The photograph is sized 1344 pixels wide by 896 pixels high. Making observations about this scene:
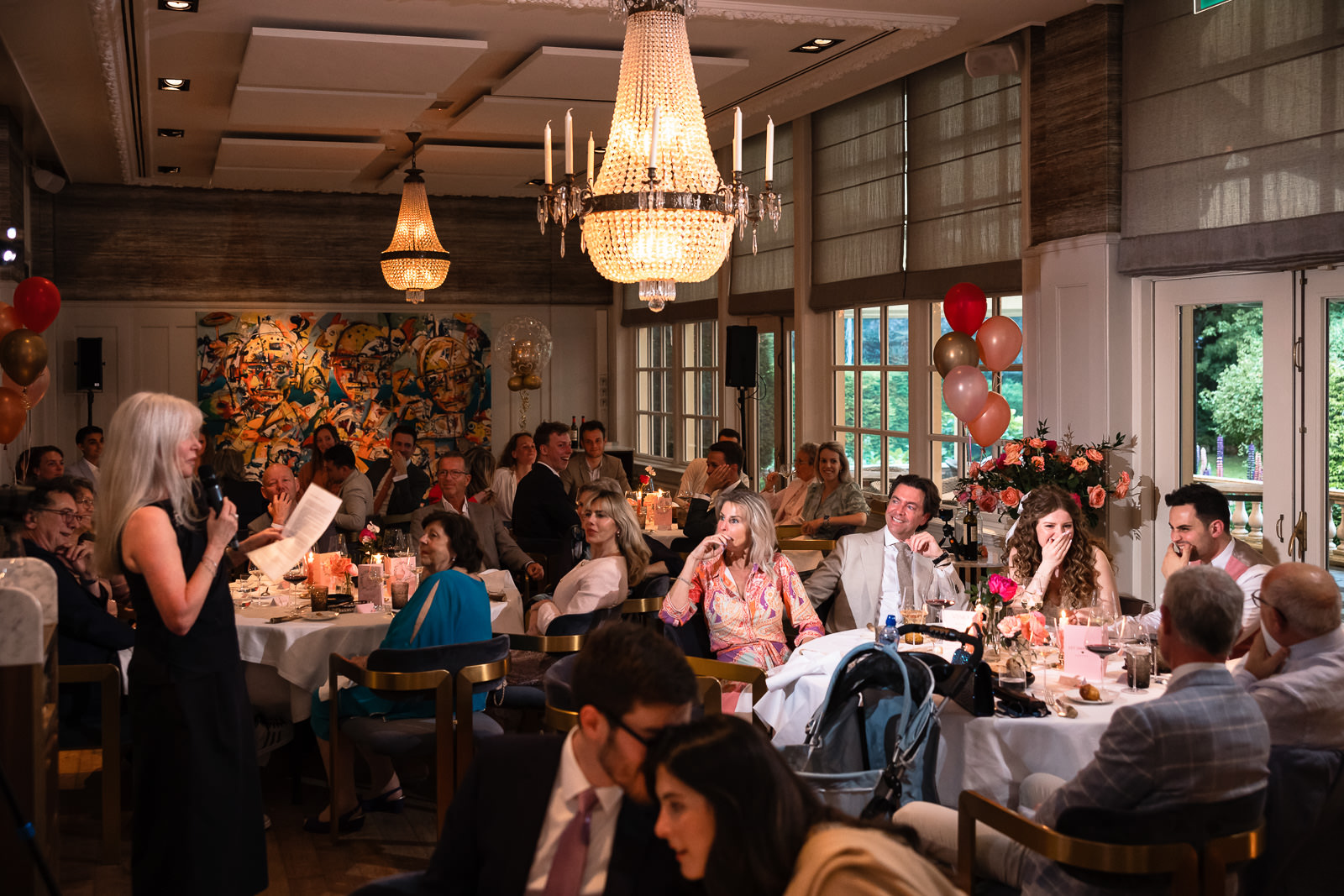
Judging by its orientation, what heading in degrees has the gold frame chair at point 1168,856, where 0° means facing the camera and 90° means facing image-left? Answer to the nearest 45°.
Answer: approximately 135°

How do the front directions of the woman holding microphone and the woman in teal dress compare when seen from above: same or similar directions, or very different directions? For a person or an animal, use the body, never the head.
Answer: very different directions

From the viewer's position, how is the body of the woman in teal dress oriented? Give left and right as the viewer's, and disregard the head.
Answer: facing to the left of the viewer

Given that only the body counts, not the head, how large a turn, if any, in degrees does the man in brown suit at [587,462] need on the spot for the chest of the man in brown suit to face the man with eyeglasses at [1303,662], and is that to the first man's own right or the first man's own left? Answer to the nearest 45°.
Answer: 0° — they already face them

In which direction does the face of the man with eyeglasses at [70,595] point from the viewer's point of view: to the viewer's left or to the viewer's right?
to the viewer's right

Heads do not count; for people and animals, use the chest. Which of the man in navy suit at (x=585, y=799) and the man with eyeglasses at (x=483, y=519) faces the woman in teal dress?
the man with eyeglasses

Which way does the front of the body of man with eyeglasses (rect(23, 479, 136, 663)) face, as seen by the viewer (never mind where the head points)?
to the viewer's right

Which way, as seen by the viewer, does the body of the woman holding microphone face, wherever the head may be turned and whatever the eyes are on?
to the viewer's right

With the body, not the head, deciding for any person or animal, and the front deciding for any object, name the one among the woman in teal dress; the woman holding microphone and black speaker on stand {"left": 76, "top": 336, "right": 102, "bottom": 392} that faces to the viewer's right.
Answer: the woman holding microphone

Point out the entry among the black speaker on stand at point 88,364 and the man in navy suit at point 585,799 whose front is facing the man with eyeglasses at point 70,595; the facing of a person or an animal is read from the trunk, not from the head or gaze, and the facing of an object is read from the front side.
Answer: the black speaker on stand
